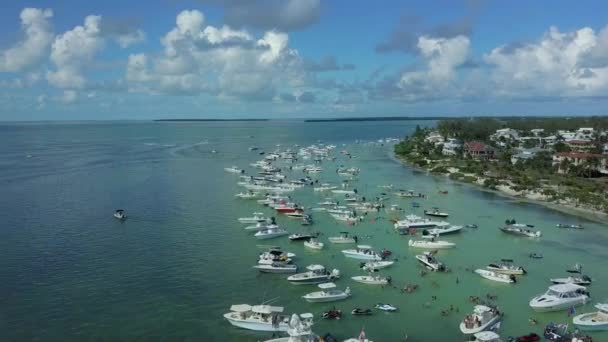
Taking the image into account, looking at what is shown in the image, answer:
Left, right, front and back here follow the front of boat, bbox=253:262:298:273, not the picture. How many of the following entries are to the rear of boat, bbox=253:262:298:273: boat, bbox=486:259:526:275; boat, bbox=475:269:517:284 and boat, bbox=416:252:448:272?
3

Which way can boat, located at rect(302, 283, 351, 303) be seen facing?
to the viewer's left

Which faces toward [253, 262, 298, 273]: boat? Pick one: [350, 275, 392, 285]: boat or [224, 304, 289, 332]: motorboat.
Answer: [350, 275, 392, 285]: boat

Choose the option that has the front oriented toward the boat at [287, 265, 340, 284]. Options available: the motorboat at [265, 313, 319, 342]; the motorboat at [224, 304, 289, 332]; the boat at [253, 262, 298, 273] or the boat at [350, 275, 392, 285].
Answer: the boat at [350, 275, 392, 285]

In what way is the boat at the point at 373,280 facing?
to the viewer's left

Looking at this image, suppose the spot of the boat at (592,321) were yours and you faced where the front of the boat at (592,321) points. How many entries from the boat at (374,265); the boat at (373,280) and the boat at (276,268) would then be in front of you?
3

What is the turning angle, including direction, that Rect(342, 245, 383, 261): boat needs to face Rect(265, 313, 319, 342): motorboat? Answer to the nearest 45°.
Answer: approximately 90° to its left

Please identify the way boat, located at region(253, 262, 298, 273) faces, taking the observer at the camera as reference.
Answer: facing to the left of the viewer

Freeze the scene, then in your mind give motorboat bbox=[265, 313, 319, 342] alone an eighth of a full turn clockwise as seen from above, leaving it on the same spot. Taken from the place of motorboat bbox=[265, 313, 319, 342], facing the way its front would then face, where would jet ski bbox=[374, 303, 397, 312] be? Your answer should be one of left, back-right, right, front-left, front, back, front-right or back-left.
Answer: right

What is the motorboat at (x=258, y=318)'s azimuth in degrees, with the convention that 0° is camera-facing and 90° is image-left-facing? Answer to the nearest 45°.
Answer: approximately 90°

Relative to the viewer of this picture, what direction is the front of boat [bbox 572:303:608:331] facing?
facing to the left of the viewer

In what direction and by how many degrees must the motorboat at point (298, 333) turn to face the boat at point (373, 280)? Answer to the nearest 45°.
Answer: approximately 135° to its right

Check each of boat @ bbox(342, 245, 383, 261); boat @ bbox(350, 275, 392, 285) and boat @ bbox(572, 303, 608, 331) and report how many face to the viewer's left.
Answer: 3

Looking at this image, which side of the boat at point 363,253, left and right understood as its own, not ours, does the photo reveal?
left
